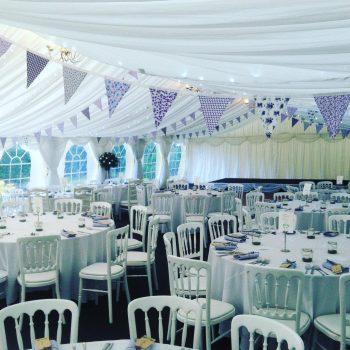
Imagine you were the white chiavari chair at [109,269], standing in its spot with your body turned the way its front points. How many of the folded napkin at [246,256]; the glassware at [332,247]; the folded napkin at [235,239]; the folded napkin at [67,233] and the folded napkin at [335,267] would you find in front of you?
1

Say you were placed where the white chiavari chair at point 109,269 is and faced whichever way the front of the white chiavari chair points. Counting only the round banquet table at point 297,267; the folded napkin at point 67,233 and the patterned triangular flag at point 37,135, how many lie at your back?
1

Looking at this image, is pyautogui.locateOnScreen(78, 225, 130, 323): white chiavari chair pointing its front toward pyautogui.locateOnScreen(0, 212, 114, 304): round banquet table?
yes

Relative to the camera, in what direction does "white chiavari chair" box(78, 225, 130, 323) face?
facing away from the viewer and to the left of the viewer

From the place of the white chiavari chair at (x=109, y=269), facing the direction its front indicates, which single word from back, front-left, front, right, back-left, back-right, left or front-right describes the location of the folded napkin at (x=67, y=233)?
front

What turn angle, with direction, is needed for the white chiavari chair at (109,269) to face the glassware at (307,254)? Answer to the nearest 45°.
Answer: approximately 180°

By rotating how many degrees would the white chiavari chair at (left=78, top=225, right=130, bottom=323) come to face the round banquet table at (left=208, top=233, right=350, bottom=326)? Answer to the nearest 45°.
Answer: approximately 180°

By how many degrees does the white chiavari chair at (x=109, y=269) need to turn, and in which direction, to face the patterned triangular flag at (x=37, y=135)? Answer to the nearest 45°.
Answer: approximately 45° to its right

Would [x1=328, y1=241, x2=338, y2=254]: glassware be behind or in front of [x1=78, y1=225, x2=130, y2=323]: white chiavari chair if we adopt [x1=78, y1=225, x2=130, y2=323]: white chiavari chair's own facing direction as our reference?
behind

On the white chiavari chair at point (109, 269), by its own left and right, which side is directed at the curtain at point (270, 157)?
right

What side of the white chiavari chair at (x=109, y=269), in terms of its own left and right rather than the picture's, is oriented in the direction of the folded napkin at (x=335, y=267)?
back
